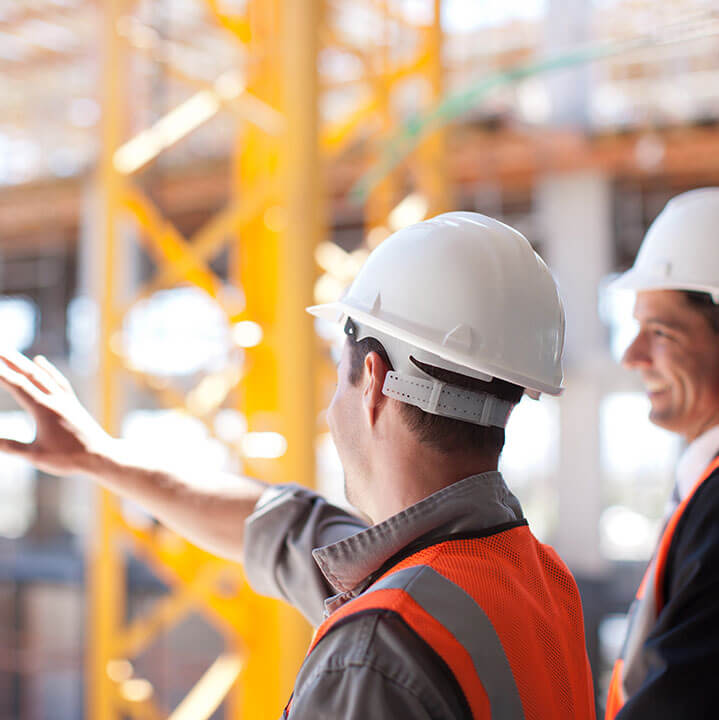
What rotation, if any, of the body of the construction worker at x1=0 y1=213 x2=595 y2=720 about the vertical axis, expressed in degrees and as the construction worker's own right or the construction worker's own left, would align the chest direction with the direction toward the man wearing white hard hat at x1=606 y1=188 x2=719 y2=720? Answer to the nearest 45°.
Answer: approximately 90° to the construction worker's own right

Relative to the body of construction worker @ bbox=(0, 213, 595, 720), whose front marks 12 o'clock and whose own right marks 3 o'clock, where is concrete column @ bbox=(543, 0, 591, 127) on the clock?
The concrete column is roughly at 2 o'clock from the construction worker.

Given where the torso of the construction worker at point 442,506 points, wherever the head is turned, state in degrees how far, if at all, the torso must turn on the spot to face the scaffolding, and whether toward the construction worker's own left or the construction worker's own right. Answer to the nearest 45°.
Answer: approximately 45° to the construction worker's own right

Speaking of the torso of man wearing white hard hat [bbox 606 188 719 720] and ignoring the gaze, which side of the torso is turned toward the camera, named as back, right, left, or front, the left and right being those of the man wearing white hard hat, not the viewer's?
left

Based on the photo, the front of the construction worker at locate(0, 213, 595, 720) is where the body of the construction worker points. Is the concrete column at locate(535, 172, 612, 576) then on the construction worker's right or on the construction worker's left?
on the construction worker's right

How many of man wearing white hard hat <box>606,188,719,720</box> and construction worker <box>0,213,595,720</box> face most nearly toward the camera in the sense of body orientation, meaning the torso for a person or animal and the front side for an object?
0

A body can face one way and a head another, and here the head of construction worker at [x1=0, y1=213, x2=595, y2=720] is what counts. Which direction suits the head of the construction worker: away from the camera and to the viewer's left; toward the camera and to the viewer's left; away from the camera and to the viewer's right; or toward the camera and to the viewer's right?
away from the camera and to the viewer's left

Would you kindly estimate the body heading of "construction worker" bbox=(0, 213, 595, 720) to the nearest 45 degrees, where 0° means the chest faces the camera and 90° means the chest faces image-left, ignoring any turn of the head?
approximately 135°

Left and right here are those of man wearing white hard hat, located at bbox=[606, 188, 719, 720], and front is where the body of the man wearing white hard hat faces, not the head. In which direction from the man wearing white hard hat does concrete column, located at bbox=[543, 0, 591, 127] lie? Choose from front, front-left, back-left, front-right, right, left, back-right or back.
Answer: right

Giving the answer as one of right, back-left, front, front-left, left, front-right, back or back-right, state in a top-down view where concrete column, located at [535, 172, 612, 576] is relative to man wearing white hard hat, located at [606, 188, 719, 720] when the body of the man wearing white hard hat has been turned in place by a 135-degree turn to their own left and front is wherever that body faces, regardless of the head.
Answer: back-left

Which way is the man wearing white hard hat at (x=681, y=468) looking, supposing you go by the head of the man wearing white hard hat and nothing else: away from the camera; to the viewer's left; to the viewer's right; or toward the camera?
to the viewer's left
